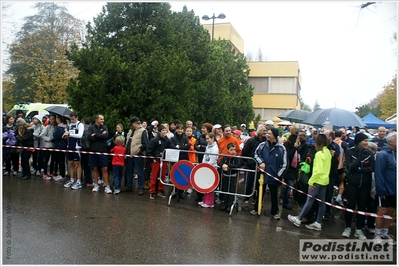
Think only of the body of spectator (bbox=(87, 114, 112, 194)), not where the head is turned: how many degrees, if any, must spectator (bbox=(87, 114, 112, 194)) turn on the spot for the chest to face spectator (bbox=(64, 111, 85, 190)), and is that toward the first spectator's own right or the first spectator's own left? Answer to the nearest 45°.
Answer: approximately 135° to the first spectator's own right

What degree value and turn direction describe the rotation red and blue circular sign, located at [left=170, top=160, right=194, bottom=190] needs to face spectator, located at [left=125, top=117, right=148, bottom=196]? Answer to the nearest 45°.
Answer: approximately 135° to its right

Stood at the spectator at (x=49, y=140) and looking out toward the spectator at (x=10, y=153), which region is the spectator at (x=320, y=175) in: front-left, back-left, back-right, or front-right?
back-left

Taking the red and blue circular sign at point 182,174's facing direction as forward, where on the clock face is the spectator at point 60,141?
The spectator is roughly at 4 o'clock from the red and blue circular sign.

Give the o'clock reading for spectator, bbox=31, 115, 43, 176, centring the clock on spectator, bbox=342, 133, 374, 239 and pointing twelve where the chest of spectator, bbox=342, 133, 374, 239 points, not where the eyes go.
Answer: spectator, bbox=31, 115, 43, 176 is roughly at 3 o'clock from spectator, bbox=342, 133, 374, 239.

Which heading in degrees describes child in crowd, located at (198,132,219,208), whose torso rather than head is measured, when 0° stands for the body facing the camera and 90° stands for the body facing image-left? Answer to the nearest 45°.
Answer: approximately 45°

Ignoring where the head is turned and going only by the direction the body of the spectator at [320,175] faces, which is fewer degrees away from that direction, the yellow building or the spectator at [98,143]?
the spectator

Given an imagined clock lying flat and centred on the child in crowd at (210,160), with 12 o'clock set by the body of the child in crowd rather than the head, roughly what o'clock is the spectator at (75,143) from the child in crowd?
The spectator is roughly at 2 o'clock from the child in crowd.

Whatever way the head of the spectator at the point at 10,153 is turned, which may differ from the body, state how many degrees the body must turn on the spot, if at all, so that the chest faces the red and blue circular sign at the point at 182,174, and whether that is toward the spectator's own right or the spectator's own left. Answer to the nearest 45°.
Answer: approximately 45° to the spectator's own left

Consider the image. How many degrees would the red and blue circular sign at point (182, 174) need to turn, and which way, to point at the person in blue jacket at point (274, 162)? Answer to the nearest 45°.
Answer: approximately 90° to its left

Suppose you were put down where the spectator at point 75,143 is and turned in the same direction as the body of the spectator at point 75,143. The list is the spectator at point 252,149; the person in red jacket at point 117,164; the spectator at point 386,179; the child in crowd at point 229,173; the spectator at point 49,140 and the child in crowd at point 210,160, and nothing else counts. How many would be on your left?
5

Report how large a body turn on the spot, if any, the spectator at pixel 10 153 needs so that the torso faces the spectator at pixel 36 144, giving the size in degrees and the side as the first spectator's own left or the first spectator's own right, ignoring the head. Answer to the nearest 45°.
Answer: approximately 90° to the first spectator's own left
